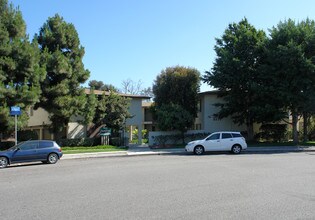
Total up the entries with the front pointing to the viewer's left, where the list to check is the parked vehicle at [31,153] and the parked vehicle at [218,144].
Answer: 2

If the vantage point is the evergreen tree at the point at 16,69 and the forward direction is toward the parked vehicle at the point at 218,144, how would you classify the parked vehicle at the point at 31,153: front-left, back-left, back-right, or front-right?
front-right

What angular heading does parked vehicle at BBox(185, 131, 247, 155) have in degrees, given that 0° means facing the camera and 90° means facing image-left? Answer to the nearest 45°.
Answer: approximately 90°

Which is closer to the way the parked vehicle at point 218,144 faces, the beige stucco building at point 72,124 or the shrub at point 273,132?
the beige stucco building

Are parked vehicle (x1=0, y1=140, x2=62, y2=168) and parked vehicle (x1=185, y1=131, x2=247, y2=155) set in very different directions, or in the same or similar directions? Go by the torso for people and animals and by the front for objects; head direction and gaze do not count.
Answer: same or similar directions

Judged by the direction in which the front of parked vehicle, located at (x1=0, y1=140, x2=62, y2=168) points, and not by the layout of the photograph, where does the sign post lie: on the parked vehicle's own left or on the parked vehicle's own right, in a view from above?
on the parked vehicle's own right

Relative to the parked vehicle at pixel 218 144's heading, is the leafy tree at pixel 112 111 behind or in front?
in front

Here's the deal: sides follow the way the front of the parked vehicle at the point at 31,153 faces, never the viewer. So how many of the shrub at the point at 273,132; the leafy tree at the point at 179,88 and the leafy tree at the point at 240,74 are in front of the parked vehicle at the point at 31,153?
0

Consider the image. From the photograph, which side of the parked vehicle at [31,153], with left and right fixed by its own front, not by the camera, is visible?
left

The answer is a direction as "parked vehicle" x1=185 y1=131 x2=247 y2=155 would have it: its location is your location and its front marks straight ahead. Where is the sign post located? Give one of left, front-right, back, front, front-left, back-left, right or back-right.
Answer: front-right

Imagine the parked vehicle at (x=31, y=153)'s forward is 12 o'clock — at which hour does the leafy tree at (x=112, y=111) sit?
The leafy tree is roughly at 4 o'clock from the parked vehicle.
